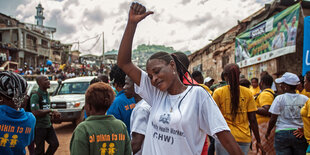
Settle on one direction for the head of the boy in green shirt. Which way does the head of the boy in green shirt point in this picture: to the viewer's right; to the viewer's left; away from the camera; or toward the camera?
away from the camera

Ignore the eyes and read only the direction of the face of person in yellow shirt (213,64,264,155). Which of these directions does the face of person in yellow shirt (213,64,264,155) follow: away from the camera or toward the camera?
away from the camera

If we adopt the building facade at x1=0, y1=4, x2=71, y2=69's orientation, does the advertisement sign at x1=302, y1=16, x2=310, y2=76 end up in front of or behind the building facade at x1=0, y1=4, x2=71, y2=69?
in front

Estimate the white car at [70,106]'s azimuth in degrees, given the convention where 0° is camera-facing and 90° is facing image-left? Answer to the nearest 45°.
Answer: approximately 45°

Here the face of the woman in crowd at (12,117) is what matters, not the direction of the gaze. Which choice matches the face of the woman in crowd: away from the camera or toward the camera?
away from the camera

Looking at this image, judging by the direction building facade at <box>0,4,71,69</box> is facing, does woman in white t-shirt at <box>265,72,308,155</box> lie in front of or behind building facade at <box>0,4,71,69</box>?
in front

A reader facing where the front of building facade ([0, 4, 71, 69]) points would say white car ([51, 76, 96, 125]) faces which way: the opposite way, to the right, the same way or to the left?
to the right

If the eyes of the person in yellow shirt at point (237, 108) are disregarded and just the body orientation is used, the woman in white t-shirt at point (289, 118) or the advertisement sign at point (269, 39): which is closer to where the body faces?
the advertisement sign

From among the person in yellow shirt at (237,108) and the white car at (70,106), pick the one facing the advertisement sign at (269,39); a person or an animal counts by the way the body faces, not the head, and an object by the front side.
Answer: the person in yellow shirt

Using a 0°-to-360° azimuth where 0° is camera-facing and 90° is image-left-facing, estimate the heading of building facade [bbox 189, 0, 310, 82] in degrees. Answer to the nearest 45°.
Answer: approximately 45°

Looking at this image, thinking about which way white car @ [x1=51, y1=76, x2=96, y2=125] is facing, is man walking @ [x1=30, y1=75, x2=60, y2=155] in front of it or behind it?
in front

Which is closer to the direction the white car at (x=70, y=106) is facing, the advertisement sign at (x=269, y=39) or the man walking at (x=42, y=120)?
the man walking

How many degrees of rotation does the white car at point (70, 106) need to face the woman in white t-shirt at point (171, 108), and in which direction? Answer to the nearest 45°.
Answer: approximately 45° to its left

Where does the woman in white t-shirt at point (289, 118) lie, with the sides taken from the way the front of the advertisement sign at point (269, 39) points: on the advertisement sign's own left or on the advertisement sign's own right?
on the advertisement sign's own left

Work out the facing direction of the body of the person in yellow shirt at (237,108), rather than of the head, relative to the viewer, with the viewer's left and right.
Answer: facing away from the viewer

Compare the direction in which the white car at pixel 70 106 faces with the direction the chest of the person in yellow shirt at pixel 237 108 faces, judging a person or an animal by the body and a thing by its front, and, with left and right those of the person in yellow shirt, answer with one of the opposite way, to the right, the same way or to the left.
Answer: the opposite way

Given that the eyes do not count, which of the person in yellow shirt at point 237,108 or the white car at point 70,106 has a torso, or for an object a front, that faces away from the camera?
the person in yellow shirt
